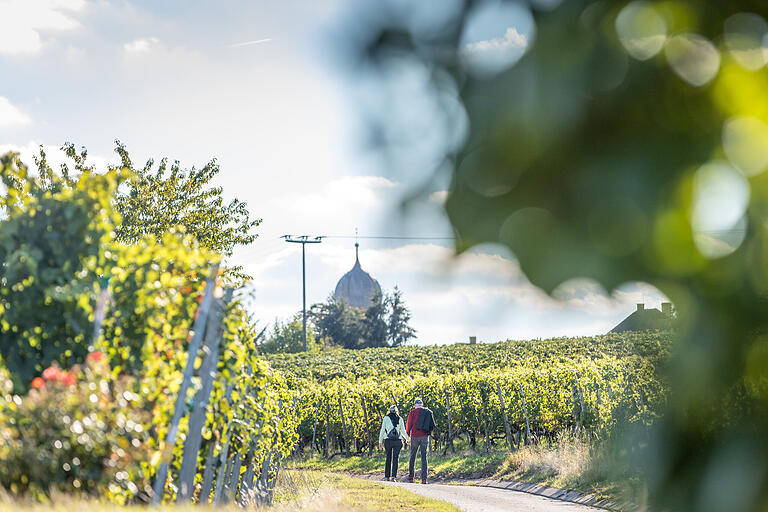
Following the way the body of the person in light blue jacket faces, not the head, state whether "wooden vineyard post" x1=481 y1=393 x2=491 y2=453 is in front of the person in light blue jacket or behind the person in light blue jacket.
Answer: in front

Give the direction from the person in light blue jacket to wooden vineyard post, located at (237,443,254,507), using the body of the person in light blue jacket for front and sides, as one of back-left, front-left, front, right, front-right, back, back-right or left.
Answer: back

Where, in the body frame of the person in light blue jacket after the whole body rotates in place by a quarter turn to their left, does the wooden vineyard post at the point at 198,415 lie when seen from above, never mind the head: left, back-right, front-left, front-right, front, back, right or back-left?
left

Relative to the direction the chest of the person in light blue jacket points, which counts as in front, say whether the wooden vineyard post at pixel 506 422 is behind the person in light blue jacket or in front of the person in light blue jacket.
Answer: in front

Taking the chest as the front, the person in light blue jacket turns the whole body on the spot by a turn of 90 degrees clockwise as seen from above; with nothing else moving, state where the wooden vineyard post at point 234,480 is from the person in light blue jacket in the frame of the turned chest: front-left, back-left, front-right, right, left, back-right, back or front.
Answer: right

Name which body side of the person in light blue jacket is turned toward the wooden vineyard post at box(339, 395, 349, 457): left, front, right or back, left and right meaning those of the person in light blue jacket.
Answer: front

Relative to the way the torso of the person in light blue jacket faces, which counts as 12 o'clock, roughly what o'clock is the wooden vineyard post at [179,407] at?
The wooden vineyard post is roughly at 6 o'clock from the person in light blue jacket.

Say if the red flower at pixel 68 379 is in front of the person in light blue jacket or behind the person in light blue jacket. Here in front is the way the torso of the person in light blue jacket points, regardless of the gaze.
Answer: behind

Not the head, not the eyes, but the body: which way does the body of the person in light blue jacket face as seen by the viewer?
away from the camera

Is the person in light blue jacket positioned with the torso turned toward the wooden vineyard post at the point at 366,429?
yes

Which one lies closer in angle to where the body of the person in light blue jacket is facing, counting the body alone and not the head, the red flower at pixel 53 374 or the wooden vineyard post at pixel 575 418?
the wooden vineyard post

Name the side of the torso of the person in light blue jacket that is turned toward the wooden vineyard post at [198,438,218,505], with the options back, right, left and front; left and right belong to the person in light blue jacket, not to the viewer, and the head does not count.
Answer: back
